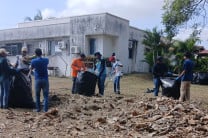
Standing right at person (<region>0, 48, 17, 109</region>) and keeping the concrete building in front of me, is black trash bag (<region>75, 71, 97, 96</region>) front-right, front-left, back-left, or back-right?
front-right

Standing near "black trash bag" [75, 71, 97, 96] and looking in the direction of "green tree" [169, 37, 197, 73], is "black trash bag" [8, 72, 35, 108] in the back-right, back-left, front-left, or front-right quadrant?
back-left

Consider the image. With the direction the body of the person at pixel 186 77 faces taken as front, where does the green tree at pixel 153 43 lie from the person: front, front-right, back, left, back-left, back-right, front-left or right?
right

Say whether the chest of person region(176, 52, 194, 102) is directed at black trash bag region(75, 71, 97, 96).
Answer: yes

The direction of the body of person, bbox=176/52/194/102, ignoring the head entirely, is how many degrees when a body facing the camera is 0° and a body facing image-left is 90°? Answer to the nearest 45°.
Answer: approximately 90°

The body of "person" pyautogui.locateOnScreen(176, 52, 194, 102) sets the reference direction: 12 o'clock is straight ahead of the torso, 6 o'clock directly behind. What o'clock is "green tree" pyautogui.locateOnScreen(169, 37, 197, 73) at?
The green tree is roughly at 3 o'clock from the person.

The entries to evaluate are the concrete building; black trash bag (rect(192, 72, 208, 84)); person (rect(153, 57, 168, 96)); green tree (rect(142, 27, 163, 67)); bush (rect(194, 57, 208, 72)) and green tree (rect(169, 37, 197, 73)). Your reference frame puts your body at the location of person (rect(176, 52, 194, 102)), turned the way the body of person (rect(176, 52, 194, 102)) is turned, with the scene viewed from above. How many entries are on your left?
0
